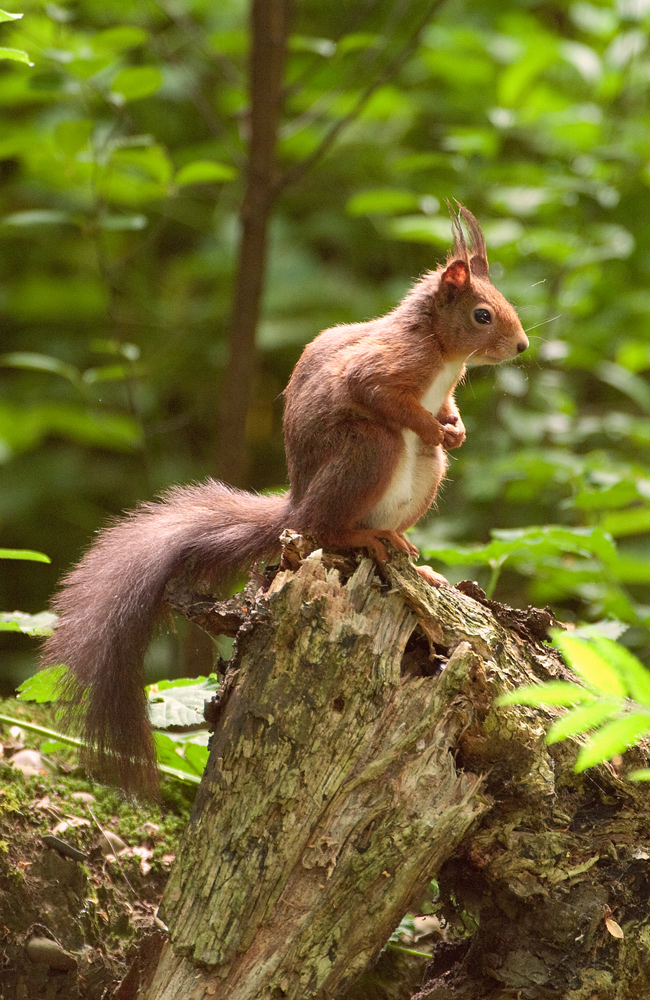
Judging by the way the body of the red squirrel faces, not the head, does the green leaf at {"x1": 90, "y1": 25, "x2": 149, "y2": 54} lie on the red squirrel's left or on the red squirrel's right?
on the red squirrel's left

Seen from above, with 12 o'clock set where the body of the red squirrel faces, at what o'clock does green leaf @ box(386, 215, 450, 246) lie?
The green leaf is roughly at 9 o'clock from the red squirrel.

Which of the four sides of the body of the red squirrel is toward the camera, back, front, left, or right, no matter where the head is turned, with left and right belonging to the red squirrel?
right

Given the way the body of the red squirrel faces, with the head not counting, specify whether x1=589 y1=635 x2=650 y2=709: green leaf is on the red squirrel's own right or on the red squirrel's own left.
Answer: on the red squirrel's own right

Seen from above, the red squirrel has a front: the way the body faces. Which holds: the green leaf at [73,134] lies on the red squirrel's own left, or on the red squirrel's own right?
on the red squirrel's own left

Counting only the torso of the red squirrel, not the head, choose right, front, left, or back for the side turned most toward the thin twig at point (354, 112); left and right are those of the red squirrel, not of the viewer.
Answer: left
